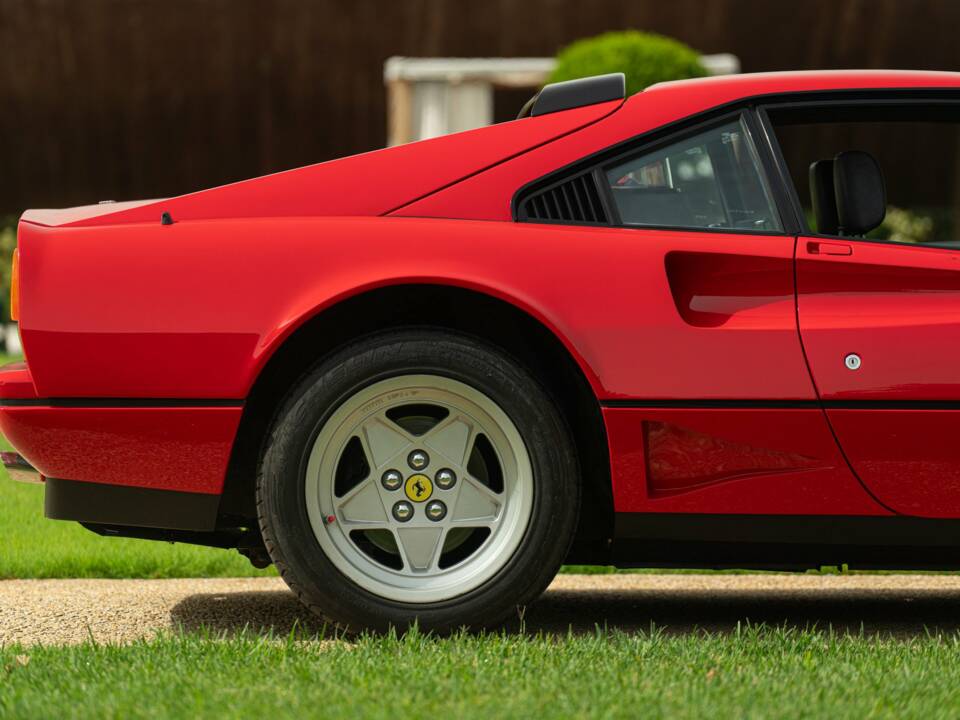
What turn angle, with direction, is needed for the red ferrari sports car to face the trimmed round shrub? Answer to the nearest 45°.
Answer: approximately 90° to its left

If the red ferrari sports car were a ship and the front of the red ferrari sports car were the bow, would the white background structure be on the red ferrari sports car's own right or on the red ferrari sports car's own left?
on the red ferrari sports car's own left

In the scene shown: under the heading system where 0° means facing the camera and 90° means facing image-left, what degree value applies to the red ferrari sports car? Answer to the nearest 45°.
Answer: approximately 270°
